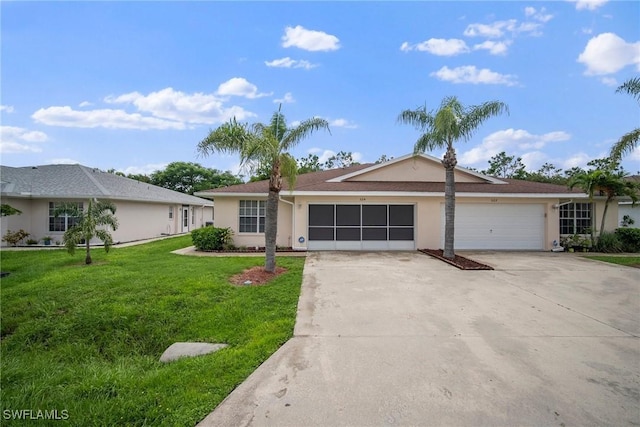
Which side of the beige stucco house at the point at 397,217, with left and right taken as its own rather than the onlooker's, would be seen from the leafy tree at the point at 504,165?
back

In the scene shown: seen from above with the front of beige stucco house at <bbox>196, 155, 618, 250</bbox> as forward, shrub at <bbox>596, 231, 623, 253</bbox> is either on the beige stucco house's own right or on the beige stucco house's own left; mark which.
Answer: on the beige stucco house's own left

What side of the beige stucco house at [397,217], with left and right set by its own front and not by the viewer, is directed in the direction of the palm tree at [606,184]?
left

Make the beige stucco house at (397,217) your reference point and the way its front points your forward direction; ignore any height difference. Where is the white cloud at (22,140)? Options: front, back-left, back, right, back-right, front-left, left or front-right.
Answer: right

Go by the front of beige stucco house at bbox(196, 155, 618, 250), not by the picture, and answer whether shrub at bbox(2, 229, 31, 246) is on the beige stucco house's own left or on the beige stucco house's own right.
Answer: on the beige stucco house's own right

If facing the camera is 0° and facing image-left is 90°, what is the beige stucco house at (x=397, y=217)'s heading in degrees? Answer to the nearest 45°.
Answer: approximately 0°

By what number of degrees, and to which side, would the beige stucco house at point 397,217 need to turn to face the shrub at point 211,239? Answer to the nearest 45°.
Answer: approximately 90° to its right

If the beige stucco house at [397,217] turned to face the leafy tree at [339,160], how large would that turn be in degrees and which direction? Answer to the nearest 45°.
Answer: approximately 180°
